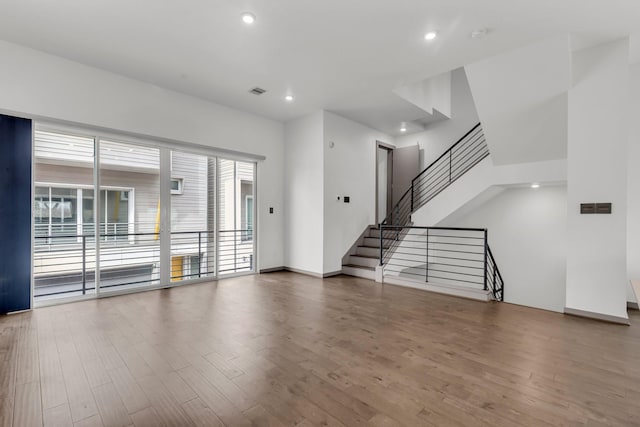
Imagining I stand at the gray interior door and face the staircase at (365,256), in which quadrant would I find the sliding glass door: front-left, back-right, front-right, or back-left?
front-right

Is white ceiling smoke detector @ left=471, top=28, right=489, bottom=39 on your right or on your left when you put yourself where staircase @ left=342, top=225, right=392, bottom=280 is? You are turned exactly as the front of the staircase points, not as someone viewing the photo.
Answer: on your left

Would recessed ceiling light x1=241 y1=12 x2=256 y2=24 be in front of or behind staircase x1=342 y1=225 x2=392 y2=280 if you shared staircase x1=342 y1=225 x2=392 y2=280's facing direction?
in front

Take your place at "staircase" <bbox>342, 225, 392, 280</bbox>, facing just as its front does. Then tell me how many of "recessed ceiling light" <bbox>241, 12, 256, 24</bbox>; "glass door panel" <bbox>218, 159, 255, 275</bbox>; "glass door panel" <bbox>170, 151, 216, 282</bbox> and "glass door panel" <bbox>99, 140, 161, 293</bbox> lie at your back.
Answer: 0

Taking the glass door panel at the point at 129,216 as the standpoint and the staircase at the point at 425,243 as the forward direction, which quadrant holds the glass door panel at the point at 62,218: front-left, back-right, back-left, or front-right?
back-right

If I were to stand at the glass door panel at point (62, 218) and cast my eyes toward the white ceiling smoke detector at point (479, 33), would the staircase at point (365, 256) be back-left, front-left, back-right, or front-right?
front-left

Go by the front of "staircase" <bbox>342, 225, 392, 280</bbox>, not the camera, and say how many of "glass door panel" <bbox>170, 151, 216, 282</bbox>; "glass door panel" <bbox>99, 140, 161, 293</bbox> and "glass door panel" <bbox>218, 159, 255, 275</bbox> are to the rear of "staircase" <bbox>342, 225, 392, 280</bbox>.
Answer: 0

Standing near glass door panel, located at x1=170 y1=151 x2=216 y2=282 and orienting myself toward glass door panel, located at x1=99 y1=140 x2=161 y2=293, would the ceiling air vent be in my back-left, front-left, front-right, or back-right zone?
back-left

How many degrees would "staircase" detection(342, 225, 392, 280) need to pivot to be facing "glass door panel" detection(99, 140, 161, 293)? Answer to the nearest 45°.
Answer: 0° — it already faces it

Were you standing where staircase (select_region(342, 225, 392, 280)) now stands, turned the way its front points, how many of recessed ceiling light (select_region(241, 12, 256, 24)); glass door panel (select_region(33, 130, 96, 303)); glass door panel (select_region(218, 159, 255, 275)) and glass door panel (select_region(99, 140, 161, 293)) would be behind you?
0

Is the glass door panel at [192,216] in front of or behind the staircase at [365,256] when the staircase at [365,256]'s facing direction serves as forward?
in front

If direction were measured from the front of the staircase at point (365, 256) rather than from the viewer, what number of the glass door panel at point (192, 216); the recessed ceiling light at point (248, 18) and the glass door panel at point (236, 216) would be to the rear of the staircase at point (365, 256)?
0

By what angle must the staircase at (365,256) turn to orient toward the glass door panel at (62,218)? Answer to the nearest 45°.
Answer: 0° — it already faces it

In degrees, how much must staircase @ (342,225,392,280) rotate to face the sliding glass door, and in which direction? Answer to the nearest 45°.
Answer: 0° — it already faces it

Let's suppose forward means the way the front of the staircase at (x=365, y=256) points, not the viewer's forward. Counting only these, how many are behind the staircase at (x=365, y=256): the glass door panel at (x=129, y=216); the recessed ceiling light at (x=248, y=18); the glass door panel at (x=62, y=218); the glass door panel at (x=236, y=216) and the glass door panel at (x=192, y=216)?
0
